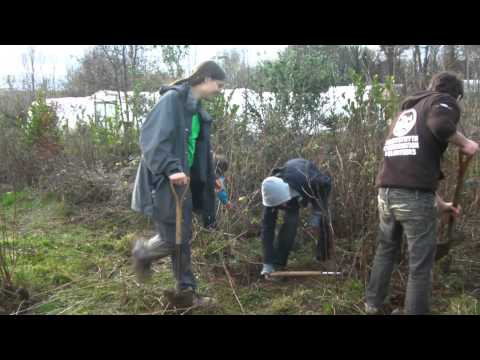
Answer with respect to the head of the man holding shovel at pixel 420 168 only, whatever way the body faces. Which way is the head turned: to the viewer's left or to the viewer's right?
to the viewer's right

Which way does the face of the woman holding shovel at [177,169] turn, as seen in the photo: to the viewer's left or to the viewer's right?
to the viewer's right

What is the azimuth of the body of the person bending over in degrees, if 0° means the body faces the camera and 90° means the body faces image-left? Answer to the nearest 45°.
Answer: approximately 45°

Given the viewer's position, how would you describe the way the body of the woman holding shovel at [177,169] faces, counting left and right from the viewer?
facing to the right of the viewer

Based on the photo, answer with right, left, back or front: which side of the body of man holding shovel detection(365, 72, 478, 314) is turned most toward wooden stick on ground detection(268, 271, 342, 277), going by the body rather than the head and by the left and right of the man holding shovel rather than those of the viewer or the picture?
left

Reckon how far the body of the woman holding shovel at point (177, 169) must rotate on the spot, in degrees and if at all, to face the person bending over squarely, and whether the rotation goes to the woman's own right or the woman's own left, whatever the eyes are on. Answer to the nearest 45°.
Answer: approximately 45° to the woman's own left

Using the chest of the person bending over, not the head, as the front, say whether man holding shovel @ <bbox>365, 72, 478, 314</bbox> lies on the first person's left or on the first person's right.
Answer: on the first person's left

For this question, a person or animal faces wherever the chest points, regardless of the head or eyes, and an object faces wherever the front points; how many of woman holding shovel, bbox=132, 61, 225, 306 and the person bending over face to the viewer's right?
1

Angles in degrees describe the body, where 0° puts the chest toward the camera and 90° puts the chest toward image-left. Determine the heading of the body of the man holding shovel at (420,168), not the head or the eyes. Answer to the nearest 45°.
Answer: approximately 225°
